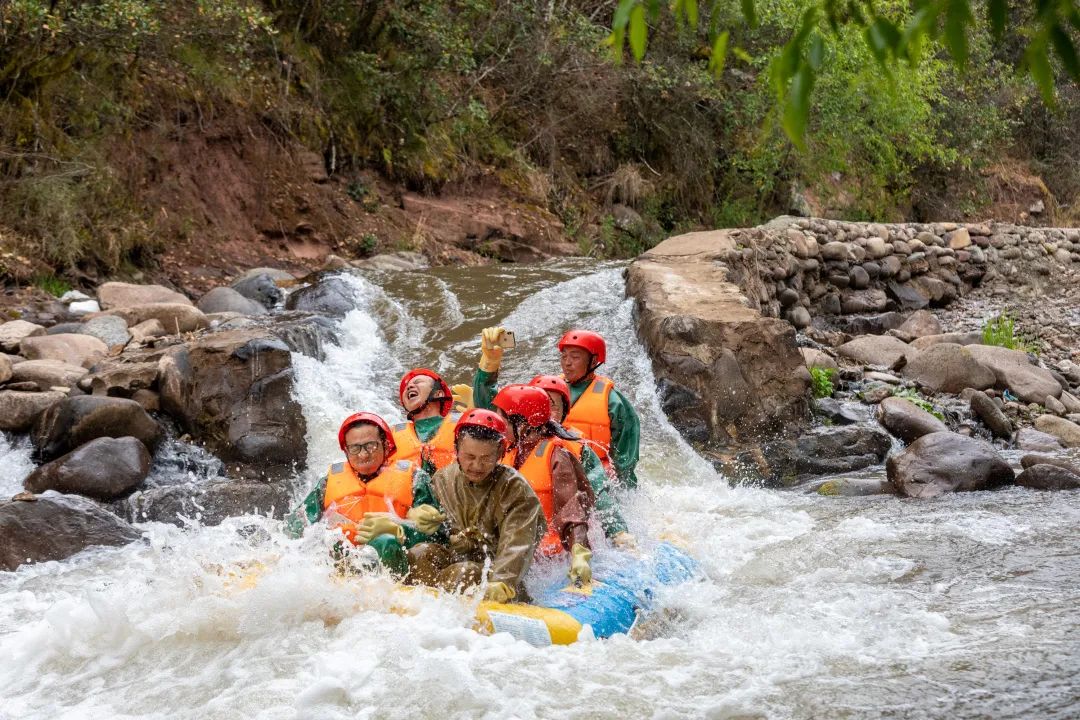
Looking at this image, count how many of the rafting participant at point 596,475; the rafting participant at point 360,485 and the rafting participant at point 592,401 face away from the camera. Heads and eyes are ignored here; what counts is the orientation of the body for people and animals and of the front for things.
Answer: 0

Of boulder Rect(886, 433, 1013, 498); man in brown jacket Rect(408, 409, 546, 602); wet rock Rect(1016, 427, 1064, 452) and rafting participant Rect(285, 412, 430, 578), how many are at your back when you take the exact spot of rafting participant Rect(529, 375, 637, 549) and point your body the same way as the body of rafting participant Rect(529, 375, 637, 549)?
2

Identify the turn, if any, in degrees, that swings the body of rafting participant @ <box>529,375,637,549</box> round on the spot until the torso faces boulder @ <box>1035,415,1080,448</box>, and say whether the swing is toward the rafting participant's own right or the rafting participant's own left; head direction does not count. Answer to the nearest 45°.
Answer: approximately 180°

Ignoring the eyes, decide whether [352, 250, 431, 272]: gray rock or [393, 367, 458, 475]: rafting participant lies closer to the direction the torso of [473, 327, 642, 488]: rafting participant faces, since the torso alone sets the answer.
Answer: the rafting participant

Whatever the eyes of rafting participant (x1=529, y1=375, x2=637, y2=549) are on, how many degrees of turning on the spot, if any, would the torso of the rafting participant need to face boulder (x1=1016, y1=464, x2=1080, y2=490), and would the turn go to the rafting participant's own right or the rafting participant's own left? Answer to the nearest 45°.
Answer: approximately 180°

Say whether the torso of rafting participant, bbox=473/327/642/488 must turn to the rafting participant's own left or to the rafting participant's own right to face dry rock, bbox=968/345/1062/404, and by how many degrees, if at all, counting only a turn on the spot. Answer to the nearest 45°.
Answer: approximately 180°

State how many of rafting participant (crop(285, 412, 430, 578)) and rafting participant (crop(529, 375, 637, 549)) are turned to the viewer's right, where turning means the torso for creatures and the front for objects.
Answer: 0

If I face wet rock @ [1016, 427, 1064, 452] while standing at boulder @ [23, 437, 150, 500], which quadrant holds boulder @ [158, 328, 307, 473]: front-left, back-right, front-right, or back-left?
front-left

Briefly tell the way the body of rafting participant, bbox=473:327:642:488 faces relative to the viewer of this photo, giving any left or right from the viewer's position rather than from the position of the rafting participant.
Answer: facing the viewer and to the left of the viewer

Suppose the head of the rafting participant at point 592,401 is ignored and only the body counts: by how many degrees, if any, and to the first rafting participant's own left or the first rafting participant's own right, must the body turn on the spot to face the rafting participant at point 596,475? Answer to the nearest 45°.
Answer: approximately 45° to the first rafting participant's own left

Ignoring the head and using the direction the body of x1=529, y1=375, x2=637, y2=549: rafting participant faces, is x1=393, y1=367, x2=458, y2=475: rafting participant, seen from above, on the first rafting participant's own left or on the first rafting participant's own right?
on the first rafting participant's own right

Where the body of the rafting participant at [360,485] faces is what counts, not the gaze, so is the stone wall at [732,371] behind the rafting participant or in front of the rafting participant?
behind

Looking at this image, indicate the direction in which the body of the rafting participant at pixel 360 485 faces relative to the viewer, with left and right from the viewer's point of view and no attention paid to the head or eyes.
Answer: facing the viewer
